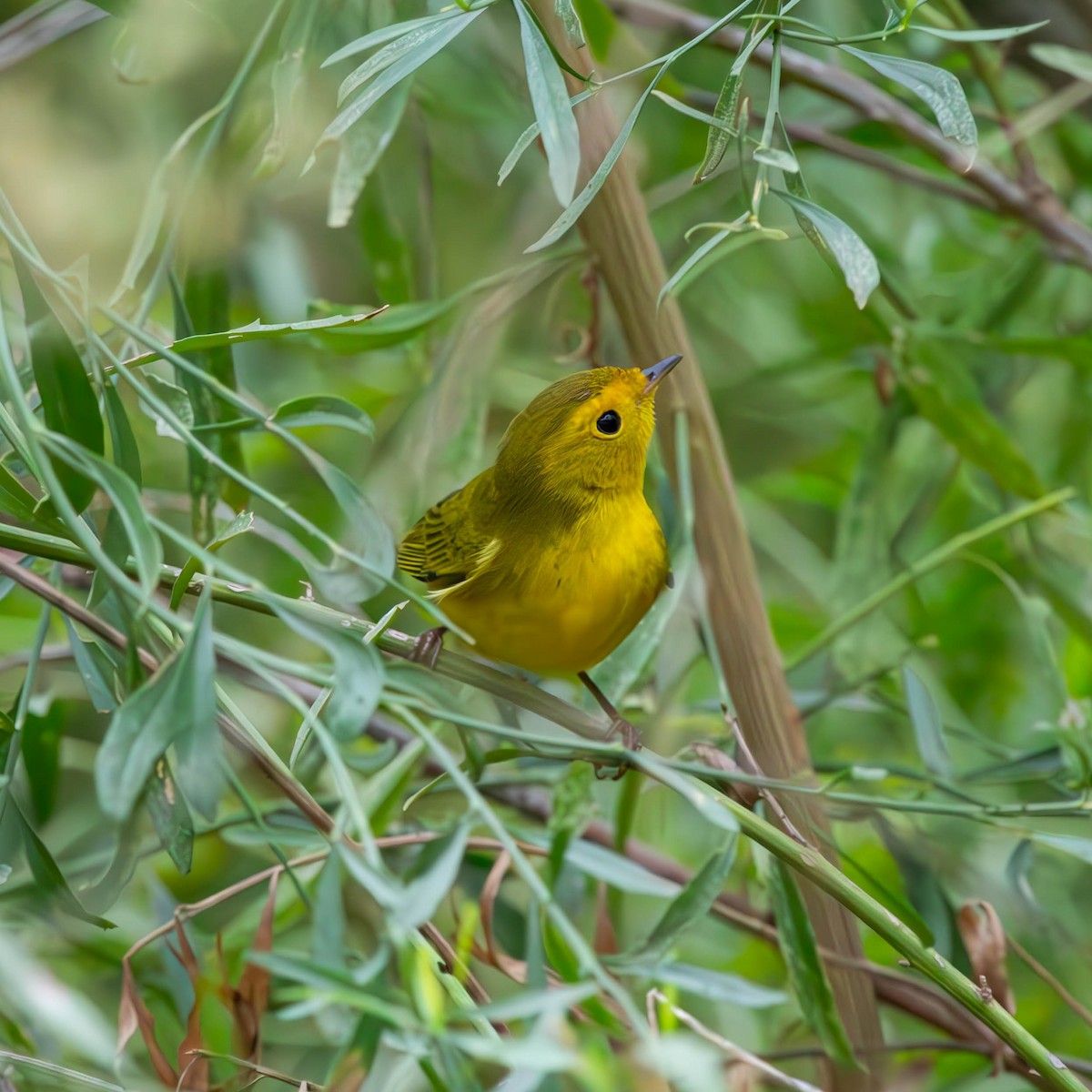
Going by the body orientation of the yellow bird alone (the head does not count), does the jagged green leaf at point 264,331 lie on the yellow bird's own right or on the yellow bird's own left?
on the yellow bird's own right

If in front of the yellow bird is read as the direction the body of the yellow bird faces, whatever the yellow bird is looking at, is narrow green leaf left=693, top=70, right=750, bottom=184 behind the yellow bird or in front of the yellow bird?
in front

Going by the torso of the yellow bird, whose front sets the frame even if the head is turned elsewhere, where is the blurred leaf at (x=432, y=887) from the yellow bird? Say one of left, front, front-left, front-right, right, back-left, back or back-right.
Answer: front-right

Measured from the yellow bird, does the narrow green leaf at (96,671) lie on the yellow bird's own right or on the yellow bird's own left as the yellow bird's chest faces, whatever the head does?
on the yellow bird's own right

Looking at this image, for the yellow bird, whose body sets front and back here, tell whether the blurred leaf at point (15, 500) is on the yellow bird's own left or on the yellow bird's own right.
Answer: on the yellow bird's own right

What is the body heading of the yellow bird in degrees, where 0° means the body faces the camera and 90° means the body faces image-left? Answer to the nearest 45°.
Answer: approximately 315°
